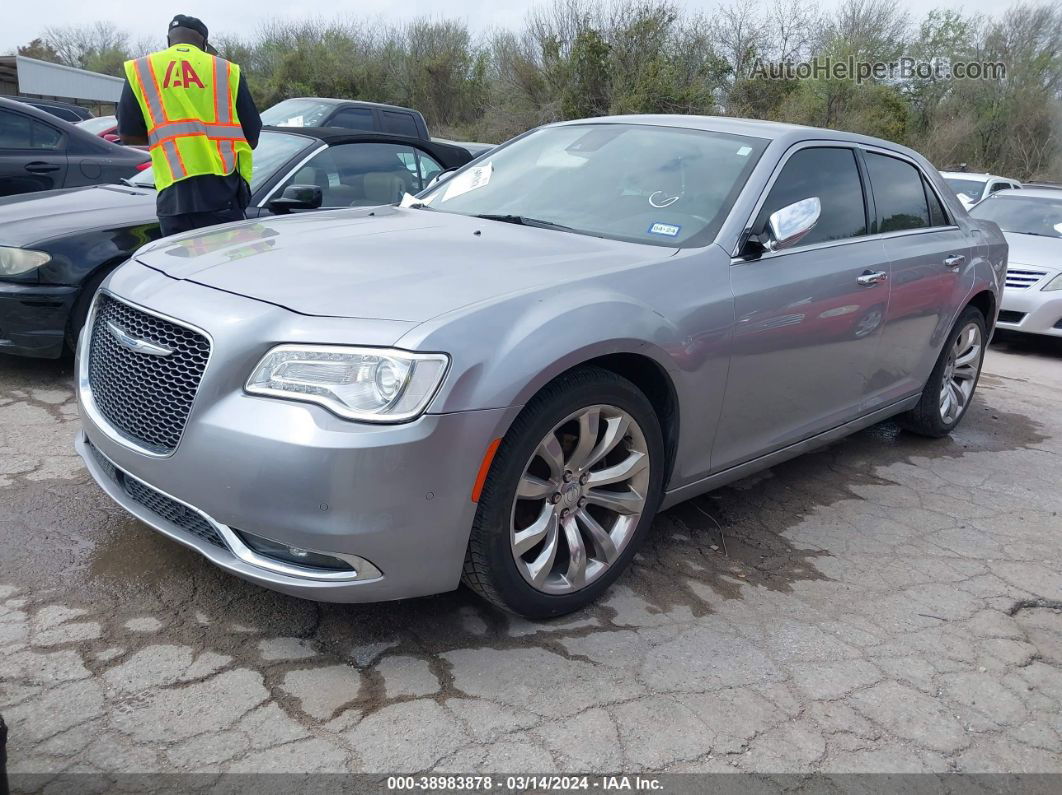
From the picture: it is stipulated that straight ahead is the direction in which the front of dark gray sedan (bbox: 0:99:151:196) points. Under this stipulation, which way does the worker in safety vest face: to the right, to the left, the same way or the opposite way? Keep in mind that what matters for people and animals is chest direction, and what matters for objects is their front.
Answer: to the right

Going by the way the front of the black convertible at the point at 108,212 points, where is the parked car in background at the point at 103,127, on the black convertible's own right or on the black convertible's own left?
on the black convertible's own right

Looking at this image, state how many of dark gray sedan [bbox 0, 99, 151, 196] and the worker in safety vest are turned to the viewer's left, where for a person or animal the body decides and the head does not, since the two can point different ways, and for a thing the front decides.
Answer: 1

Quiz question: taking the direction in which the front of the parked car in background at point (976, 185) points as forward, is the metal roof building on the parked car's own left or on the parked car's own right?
on the parked car's own right

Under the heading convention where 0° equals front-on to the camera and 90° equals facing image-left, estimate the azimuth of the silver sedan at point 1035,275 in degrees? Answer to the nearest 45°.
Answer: approximately 45°

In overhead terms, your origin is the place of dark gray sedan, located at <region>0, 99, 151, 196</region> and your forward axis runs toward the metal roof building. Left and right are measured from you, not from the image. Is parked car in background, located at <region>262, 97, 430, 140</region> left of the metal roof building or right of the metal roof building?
right

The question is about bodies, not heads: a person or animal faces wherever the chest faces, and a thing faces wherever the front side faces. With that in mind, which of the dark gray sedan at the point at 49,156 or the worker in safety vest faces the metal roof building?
the worker in safety vest

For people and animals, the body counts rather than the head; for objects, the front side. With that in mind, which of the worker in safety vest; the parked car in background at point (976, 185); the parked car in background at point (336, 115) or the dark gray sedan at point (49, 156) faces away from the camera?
the worker in safety vest

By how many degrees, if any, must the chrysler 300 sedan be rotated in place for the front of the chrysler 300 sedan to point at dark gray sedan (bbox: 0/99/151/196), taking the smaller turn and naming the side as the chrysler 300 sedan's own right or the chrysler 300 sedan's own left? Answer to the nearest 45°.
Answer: approximately 90° to the chrysler 300 sedan's own right

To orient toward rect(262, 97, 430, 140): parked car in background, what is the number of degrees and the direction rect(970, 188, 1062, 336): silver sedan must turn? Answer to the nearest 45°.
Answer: approximately 45° to its right

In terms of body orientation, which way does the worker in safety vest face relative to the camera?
away from the camera

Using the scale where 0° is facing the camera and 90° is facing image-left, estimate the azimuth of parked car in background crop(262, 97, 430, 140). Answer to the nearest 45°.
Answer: approximately 45°

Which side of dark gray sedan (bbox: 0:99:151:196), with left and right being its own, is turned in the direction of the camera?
left

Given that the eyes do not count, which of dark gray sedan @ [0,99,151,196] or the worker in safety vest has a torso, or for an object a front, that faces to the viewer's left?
the dark gray sedan
